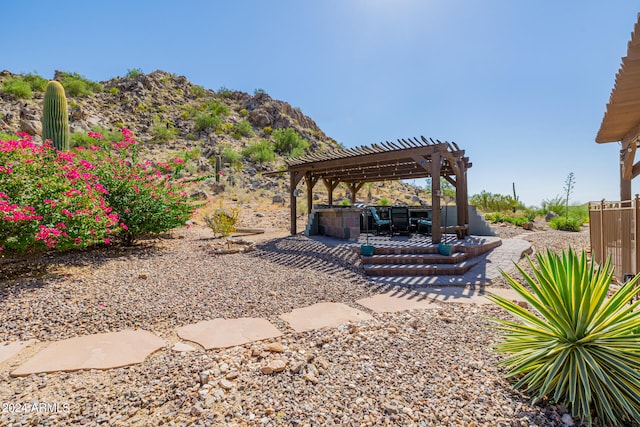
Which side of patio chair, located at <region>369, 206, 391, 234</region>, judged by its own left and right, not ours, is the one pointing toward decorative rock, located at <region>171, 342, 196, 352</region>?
right

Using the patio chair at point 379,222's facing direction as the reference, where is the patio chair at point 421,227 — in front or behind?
in front

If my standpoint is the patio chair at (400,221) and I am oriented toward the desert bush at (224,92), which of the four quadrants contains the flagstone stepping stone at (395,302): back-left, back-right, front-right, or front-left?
back-left
